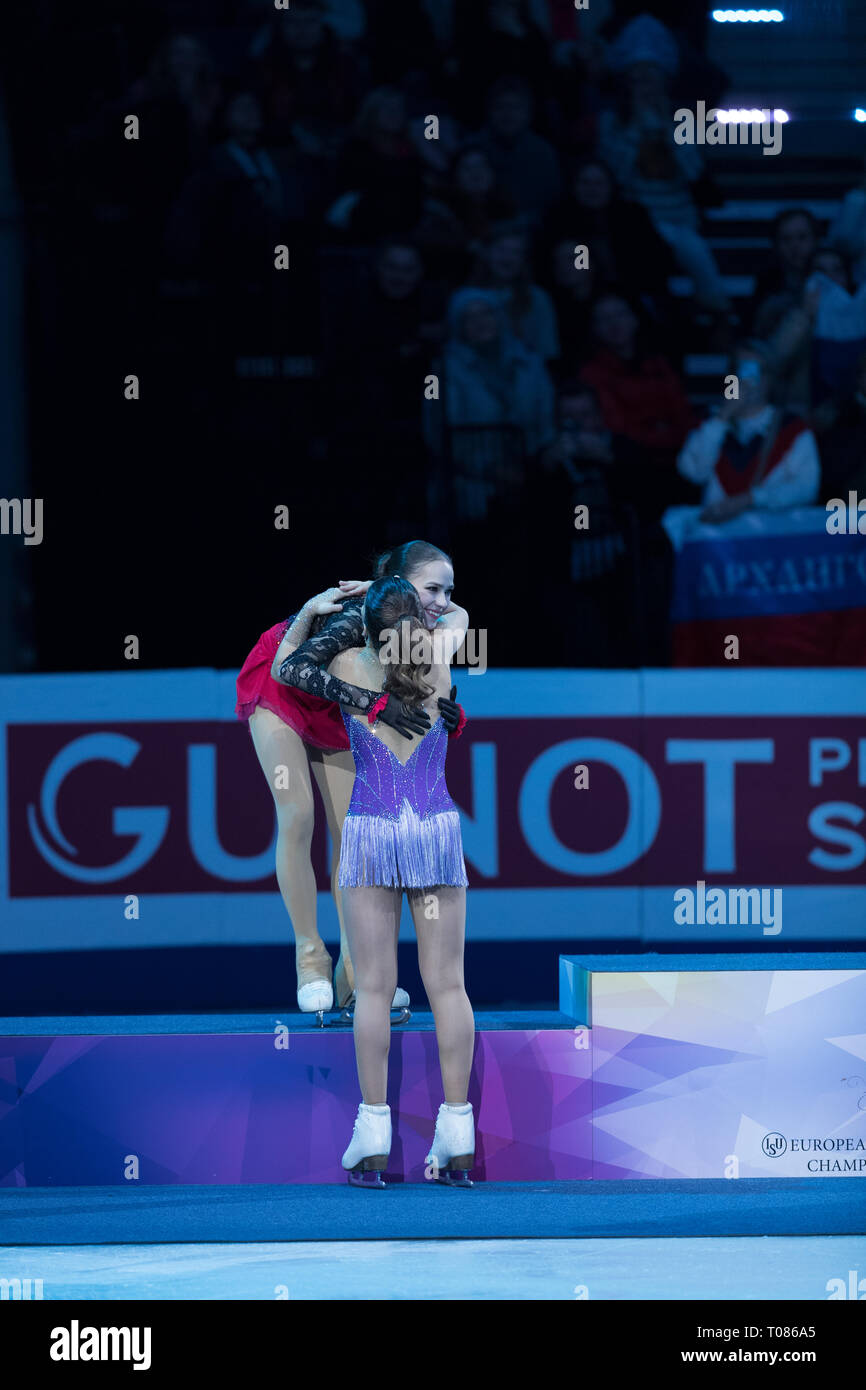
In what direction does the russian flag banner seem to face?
toward the camera

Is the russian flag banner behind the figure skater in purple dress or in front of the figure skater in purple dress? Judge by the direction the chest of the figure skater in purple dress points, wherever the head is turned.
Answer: in front

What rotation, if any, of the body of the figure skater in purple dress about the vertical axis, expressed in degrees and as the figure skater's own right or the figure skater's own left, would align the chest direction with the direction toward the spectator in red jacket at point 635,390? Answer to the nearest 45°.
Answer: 0° — they already face them

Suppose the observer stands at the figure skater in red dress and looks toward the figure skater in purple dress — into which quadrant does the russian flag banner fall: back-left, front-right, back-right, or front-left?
back-left

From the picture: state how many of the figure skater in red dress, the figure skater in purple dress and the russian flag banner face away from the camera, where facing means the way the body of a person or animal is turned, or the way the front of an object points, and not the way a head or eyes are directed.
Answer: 1

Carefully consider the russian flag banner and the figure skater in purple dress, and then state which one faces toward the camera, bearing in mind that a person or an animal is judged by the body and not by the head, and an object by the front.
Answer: the russian flag banner

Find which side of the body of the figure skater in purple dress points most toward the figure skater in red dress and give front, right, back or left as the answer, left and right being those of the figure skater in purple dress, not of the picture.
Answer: front

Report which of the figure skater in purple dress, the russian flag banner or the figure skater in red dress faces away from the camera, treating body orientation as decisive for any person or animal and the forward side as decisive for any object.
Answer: the figure skater in purple dress

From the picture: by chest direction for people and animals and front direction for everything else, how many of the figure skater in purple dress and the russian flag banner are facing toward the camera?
1

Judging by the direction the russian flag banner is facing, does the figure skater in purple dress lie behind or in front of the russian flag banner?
in front

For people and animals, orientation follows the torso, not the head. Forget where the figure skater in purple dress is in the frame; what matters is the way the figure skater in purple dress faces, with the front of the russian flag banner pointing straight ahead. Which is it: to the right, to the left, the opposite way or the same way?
the opposite way

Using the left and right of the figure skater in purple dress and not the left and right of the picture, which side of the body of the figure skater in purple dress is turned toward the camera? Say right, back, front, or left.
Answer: back

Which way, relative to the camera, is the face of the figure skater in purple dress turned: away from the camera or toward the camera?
away from the camera
